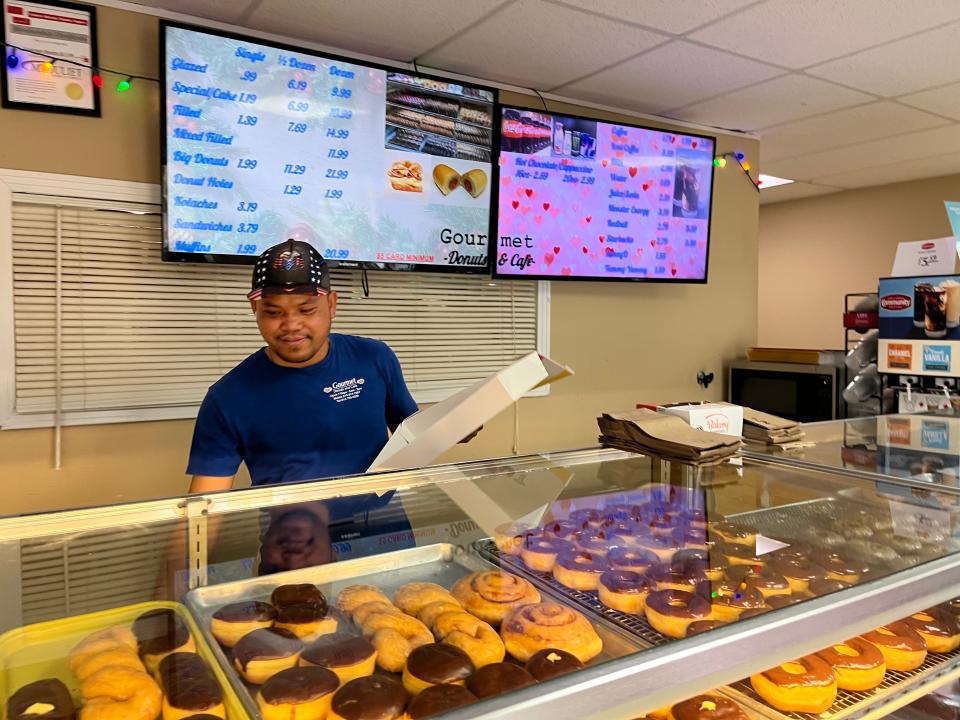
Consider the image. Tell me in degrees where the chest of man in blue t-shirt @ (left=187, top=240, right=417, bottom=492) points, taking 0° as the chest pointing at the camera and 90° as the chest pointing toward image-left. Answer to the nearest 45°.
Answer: approximately 0°

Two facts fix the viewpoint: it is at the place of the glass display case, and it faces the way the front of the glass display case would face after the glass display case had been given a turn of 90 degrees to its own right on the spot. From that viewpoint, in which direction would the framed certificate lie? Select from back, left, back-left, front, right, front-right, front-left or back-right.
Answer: right

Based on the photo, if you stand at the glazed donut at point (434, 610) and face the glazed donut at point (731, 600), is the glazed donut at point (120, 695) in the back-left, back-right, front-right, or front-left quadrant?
back-right

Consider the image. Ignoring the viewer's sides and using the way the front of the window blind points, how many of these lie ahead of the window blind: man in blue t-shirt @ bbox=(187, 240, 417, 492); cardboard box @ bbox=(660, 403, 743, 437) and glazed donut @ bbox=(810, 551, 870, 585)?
3
